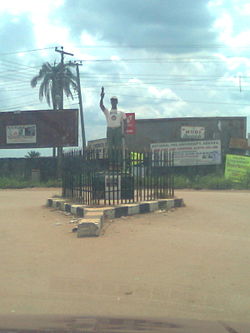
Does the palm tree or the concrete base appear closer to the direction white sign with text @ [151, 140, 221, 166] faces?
the concrete base

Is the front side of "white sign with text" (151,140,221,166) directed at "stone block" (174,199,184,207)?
yes

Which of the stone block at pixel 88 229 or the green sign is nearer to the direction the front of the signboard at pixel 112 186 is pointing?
the stone block

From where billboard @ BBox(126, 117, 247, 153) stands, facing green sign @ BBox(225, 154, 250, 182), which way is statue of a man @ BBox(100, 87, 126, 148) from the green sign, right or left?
right

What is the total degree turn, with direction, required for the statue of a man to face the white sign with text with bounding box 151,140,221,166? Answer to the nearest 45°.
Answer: approximately 180°

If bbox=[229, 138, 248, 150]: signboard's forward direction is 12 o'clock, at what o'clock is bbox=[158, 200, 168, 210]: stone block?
The stone block is roughly at 12 o'clock from the signboard.

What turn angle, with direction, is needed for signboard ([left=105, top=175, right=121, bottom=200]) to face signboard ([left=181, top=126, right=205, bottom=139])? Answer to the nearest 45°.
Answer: approximately 180°
